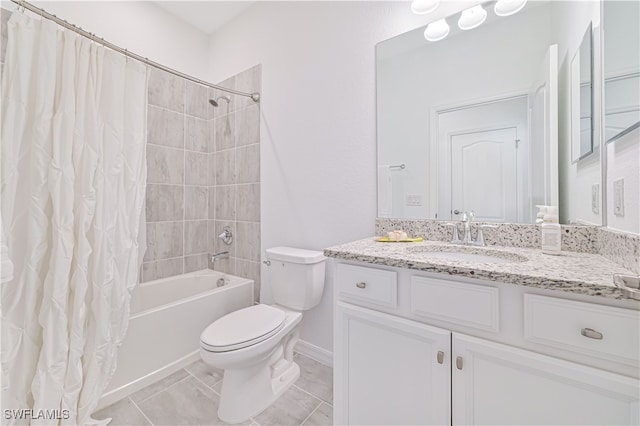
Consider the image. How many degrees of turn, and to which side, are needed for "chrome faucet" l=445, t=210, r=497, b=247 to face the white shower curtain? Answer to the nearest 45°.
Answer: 0° — it already faces it

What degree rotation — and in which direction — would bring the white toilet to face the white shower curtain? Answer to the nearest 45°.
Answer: approximately 45° to its right

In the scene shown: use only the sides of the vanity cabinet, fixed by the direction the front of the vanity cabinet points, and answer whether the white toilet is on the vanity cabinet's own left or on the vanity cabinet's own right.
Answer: on the vanity cabinet's own right

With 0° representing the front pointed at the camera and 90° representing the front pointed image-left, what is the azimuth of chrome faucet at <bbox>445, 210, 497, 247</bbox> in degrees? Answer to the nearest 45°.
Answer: approximately 45°

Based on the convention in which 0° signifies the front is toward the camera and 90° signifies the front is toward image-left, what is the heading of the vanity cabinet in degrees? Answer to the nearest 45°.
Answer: approximately 45°

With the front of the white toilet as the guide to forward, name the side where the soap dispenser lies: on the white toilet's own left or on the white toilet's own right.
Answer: on the white toilet's own left

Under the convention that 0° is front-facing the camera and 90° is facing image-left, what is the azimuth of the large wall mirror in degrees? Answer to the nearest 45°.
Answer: approximately 45°
